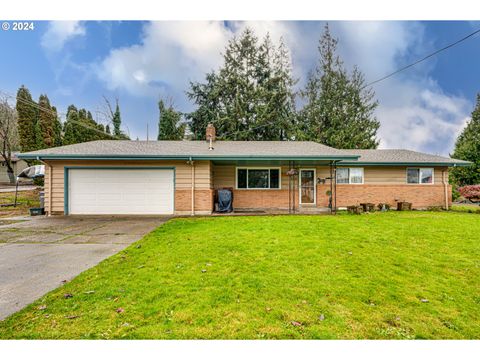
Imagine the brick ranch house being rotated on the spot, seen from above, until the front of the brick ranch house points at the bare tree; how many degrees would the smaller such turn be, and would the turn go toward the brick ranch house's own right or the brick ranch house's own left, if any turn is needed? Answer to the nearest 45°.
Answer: approximately 135° to the brick ranch house's own right

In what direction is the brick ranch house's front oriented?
toward the camera

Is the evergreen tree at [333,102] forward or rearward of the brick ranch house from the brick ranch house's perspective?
rearward

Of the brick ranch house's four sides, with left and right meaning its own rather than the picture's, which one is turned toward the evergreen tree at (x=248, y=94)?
back

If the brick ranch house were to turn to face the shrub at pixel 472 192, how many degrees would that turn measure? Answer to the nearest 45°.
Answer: approximately 90° to its left

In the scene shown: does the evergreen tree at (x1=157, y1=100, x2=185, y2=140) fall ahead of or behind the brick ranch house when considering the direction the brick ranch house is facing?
behind

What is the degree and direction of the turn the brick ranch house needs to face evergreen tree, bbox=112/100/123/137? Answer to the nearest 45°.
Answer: approximately 135° to its right

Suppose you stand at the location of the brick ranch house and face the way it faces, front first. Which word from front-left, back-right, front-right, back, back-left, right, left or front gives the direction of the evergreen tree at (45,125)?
back-right

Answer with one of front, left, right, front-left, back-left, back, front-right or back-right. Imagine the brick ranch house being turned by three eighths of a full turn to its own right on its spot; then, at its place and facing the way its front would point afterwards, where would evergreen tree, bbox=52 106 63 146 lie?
front

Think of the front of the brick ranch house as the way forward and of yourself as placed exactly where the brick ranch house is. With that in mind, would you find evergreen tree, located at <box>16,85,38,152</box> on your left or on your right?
on your right

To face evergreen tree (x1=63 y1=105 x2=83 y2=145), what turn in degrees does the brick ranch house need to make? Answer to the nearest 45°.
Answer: approximately 135° to its right

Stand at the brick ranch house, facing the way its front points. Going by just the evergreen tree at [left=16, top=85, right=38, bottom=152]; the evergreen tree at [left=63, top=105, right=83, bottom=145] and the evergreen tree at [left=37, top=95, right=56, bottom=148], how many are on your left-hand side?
0
